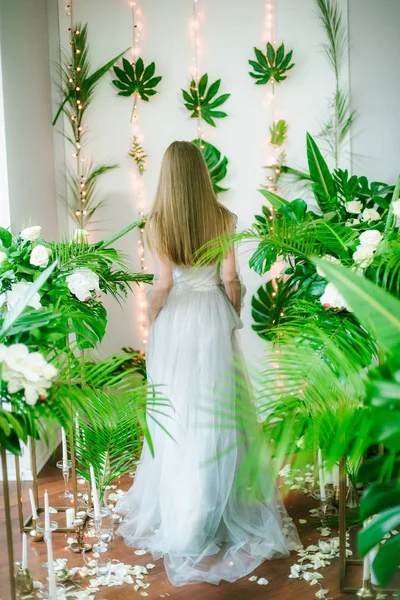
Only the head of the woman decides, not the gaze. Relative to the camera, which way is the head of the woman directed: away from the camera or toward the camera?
away from the camera

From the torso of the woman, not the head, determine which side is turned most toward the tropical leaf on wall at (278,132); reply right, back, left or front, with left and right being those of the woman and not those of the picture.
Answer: front

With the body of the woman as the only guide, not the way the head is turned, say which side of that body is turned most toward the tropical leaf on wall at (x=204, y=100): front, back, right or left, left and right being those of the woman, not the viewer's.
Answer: front

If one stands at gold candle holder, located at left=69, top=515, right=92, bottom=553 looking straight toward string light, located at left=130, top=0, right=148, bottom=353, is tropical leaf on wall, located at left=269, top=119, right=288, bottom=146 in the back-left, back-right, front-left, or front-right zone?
front-right

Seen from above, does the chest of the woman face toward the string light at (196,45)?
yes

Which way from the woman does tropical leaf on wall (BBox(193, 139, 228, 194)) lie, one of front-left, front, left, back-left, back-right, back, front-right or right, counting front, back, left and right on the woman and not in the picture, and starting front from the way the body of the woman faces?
front

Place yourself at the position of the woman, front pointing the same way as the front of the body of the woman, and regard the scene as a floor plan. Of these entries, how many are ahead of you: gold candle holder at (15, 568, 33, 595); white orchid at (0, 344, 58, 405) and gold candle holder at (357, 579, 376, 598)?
0

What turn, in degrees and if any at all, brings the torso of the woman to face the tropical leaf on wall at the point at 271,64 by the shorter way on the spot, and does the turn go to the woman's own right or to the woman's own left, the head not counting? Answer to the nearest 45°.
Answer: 0° — they already face it

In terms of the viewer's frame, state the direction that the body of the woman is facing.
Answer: away from the camera

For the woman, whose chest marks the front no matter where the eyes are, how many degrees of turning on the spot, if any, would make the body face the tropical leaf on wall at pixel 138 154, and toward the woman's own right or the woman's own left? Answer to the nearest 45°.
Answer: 0° — they already face it

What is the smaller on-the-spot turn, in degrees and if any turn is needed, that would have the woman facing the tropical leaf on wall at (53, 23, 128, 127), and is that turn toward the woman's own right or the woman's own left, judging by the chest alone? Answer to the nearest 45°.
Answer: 0° — they already face it
